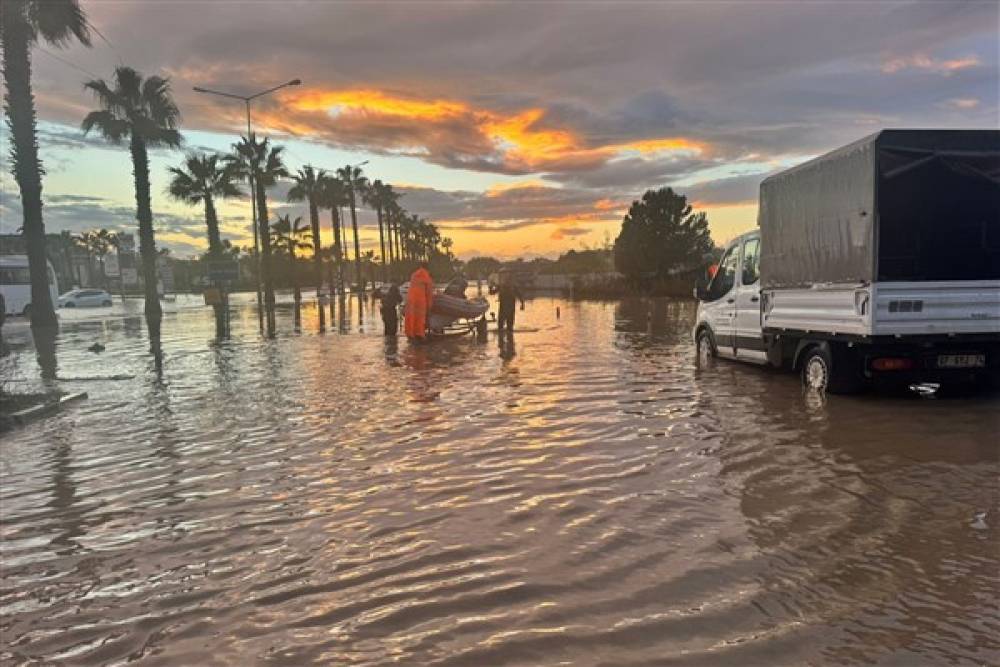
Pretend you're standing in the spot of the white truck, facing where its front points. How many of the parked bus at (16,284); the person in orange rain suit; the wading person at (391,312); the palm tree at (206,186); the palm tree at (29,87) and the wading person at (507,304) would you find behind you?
0

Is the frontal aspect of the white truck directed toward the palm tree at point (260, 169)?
yes

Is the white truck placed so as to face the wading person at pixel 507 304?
yes

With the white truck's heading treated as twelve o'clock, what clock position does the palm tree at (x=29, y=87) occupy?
The palm tree is roughly at 11 o'clock from the white truck.

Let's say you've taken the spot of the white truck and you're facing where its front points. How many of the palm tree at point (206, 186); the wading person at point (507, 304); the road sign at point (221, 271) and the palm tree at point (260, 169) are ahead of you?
4

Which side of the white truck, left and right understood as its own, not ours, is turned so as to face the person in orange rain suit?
front

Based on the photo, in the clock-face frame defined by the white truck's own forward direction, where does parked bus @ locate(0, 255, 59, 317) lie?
The parked bus is roughly at 11 o'clock from the white truck.

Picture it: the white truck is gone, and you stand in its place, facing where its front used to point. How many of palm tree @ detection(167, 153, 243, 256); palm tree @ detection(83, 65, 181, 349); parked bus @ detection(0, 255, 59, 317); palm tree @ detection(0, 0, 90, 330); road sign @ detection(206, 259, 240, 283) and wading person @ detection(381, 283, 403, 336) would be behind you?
0

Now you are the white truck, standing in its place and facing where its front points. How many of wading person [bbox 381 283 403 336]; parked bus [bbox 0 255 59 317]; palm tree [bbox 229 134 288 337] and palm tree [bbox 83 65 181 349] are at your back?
0

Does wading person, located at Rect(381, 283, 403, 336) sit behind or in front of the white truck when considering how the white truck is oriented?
in front

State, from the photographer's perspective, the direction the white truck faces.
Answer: facing away from the viewer and to the left of the viewer

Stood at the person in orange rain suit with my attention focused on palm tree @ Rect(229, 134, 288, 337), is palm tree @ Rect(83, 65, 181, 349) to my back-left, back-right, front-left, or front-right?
front-left

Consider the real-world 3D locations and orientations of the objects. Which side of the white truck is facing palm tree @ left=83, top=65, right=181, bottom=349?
front
